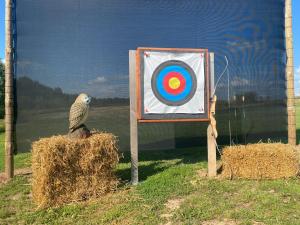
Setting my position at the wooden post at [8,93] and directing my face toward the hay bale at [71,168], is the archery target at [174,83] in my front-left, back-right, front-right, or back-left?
front-left

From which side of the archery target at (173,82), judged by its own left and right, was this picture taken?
front

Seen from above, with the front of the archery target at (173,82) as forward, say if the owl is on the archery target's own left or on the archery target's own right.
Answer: on the archery target's own right

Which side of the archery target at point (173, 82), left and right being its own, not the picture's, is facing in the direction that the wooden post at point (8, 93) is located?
right

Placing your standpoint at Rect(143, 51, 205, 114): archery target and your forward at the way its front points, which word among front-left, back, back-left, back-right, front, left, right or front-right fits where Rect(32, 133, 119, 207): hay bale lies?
front-right

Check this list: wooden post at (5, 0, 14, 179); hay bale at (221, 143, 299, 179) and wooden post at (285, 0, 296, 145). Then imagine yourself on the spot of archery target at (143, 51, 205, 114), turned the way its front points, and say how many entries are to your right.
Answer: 1

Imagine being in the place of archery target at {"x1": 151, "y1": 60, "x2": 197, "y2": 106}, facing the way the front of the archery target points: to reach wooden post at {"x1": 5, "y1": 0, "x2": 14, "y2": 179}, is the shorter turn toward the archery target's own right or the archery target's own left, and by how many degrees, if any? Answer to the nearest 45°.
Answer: approximately 90° to the archery target's own right
